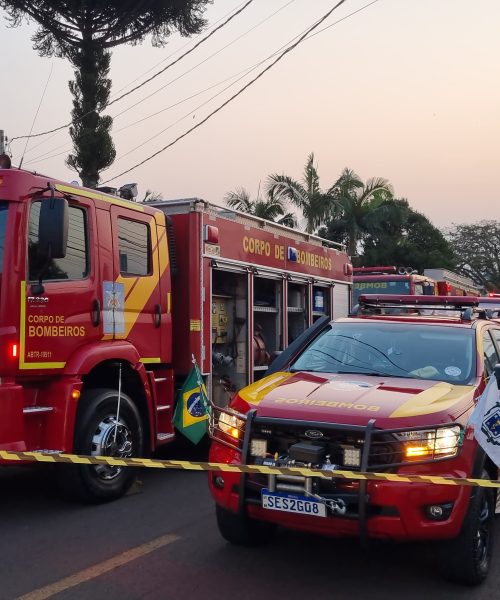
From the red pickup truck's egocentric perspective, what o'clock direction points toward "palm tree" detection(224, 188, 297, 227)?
The palm tree is roughly at 4 o'clock from the red pickup truck.

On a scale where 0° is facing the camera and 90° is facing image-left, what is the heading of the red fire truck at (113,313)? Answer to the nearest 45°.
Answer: approximately 45°

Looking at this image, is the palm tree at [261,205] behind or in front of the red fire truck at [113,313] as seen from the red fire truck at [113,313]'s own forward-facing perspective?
behind

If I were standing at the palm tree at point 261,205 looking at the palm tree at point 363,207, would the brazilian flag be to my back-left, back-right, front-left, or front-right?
back-right

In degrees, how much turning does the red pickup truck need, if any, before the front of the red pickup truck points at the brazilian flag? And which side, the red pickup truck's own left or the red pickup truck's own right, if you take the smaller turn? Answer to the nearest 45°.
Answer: approximately 90° to the red pickup truck's own right

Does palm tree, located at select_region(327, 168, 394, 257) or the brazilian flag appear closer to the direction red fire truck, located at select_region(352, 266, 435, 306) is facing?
the brazilian flag

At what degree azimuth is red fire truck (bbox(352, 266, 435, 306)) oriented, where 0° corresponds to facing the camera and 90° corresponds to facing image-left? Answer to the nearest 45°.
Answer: approximately 45°

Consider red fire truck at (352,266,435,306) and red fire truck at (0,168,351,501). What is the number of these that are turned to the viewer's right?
0

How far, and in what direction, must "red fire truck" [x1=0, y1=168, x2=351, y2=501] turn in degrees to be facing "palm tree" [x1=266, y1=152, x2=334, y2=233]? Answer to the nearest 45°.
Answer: approximately 135° to its right
